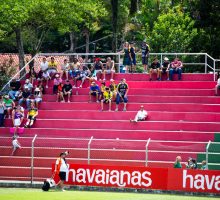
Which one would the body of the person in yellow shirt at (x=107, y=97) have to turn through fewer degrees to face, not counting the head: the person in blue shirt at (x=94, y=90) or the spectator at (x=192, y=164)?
the spectator

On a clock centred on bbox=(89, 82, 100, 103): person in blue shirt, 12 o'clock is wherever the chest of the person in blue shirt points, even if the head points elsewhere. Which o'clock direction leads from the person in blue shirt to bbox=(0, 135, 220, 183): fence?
The fence is roughly at 12 o'clock from the person in blue shirt.

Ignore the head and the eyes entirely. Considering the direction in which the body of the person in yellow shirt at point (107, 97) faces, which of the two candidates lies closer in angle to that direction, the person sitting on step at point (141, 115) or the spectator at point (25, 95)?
the person sitting on step

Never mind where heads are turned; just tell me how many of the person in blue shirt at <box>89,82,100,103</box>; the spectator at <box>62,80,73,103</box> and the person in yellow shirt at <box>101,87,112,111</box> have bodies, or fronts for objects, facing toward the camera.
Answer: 3

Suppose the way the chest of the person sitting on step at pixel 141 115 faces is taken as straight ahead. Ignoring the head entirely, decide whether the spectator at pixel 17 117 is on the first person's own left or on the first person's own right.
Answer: on the first person's own right

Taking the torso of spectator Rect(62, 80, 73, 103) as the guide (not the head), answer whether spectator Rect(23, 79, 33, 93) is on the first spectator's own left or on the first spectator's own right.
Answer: on the first spectator's own right

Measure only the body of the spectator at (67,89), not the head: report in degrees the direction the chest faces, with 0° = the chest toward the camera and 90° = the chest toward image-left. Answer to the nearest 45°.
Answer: approximately 0°

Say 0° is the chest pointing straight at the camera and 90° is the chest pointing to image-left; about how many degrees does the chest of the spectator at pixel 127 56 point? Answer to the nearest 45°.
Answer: approximately 0°
